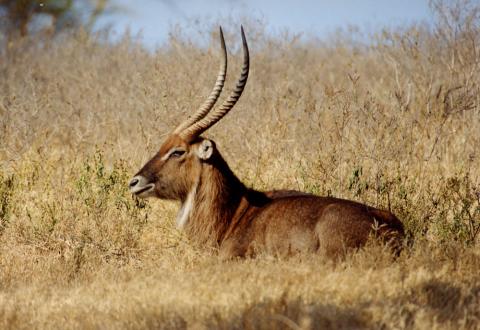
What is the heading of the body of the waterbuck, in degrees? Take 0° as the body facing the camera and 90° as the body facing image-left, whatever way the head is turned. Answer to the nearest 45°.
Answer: approximately 90°
